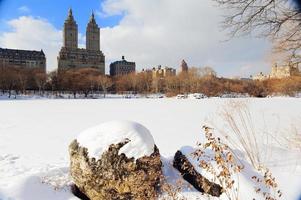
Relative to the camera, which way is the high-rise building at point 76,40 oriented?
toward the camera

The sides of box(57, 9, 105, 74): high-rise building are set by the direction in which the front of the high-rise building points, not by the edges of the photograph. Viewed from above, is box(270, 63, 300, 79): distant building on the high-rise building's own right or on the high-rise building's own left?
on the high-rise building's own left
